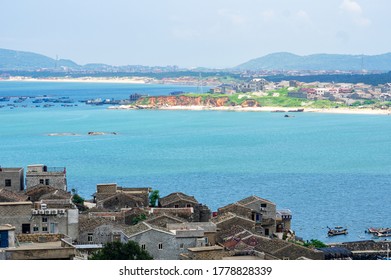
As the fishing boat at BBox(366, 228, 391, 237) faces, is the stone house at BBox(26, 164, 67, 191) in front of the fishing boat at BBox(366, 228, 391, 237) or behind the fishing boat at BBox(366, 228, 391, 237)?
in front

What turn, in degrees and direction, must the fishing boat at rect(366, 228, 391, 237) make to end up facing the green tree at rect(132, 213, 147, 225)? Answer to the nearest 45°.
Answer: approximately 45° to its left

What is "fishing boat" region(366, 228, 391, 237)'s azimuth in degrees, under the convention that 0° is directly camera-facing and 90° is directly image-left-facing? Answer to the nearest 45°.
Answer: approximately 90°

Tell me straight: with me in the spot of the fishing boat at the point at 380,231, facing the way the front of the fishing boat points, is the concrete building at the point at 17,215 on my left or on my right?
on my left

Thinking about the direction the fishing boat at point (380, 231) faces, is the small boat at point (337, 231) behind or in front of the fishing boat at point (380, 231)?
in front

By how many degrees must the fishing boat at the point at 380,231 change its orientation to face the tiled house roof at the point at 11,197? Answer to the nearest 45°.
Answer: approximately 45° to its left

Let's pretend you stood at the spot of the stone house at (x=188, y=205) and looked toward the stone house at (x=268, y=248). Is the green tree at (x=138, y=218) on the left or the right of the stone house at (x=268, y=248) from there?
right

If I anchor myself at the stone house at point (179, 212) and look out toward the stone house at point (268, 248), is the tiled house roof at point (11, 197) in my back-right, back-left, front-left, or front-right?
back-right

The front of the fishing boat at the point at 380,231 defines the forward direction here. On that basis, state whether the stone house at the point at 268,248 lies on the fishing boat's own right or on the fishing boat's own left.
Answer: on the fishing boat's own left

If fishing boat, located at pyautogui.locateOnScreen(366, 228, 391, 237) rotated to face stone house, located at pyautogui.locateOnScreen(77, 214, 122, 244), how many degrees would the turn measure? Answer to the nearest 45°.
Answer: approximately 45° to its left
